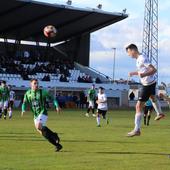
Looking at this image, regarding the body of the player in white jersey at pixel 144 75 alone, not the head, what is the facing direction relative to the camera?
to the viewer's left

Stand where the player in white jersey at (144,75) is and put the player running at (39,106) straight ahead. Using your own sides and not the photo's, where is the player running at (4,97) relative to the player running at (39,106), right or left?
right

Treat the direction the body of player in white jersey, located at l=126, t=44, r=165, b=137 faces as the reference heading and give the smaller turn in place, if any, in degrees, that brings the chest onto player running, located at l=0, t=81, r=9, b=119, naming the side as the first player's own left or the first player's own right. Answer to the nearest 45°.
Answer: approximately 45° to the first player's own right

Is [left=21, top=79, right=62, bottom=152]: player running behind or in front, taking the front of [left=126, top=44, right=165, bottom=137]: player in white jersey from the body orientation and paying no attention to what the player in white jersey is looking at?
in front
